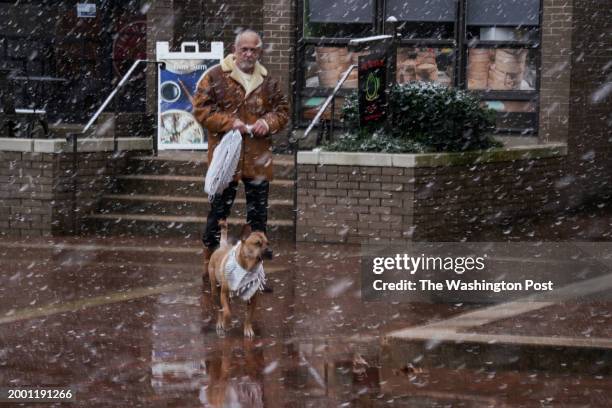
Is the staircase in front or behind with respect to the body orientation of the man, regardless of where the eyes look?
behind

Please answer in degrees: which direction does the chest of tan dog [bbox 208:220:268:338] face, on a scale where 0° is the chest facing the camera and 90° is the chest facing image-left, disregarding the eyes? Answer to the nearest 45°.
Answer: approximately 315°

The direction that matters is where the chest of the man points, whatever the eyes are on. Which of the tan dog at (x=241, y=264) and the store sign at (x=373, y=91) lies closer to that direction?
the tan dog

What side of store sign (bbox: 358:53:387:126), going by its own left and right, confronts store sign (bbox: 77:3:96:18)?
right

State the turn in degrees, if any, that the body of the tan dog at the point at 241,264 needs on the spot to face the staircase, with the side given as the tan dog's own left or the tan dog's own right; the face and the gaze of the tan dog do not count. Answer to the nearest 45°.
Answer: approximately 135° to the tan dog's own left

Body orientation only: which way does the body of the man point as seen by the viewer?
toward the camera

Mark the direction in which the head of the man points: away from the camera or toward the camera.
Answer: toward the camera

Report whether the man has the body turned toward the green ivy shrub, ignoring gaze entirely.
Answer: no

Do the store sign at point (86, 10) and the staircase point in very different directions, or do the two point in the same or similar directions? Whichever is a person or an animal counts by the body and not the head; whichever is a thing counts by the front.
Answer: same or similar directions

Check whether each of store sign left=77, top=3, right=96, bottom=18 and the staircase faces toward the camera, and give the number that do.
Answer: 2

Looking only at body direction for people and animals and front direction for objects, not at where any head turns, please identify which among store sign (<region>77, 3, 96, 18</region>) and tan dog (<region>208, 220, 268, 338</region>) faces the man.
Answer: the store sign

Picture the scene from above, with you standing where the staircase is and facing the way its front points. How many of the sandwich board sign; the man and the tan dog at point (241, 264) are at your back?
1

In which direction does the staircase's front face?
toward the camera

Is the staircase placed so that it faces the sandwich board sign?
no

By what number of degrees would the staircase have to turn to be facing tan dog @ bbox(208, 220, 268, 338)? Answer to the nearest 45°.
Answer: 0° — it already faces it

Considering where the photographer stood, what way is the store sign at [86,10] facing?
facing the viewer
